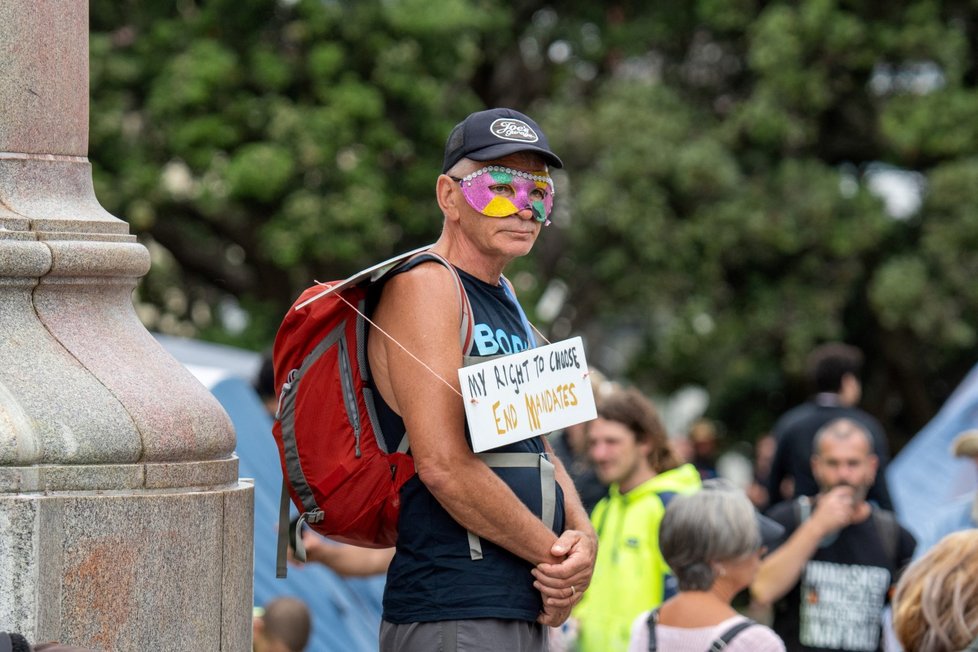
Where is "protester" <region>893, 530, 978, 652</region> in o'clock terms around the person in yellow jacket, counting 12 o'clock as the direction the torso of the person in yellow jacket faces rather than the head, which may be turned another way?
The protester is roughly at 10 o'clock from the person in yellow jacket.

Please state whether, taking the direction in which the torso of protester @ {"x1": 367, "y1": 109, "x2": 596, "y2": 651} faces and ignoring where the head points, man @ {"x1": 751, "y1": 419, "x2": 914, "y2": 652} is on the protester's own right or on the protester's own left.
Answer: on the protester's own left

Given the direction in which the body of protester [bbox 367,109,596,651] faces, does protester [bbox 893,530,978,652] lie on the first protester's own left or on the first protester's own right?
on the first protester's own left

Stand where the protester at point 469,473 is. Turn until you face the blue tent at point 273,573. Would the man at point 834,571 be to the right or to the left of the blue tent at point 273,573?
right

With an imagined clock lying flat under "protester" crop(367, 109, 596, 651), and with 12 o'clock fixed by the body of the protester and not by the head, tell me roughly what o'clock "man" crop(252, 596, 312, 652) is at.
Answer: The man is roughly at 7 o'clock from the protester.

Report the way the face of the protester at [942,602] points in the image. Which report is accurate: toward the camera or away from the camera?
away from the camera

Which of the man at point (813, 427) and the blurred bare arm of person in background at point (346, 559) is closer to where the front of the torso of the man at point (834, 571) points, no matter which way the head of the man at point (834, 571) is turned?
the blurred bare arm of person in background

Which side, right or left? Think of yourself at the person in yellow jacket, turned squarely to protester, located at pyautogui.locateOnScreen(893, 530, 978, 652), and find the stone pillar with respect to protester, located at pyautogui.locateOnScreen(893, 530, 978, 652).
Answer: right

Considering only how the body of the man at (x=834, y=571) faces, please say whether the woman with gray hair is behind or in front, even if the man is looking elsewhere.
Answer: in front

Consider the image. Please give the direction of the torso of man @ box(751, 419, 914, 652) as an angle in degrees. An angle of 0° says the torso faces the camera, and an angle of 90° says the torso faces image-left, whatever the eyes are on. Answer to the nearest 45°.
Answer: approximately 0°

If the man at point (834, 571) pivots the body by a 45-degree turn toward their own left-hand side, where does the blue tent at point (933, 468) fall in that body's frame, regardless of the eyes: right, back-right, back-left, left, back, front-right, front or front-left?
back-left

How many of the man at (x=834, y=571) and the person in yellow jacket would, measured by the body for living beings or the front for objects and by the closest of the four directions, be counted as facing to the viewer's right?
0

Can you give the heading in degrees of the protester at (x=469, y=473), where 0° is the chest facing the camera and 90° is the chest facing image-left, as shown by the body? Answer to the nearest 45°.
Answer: approximately 315°
